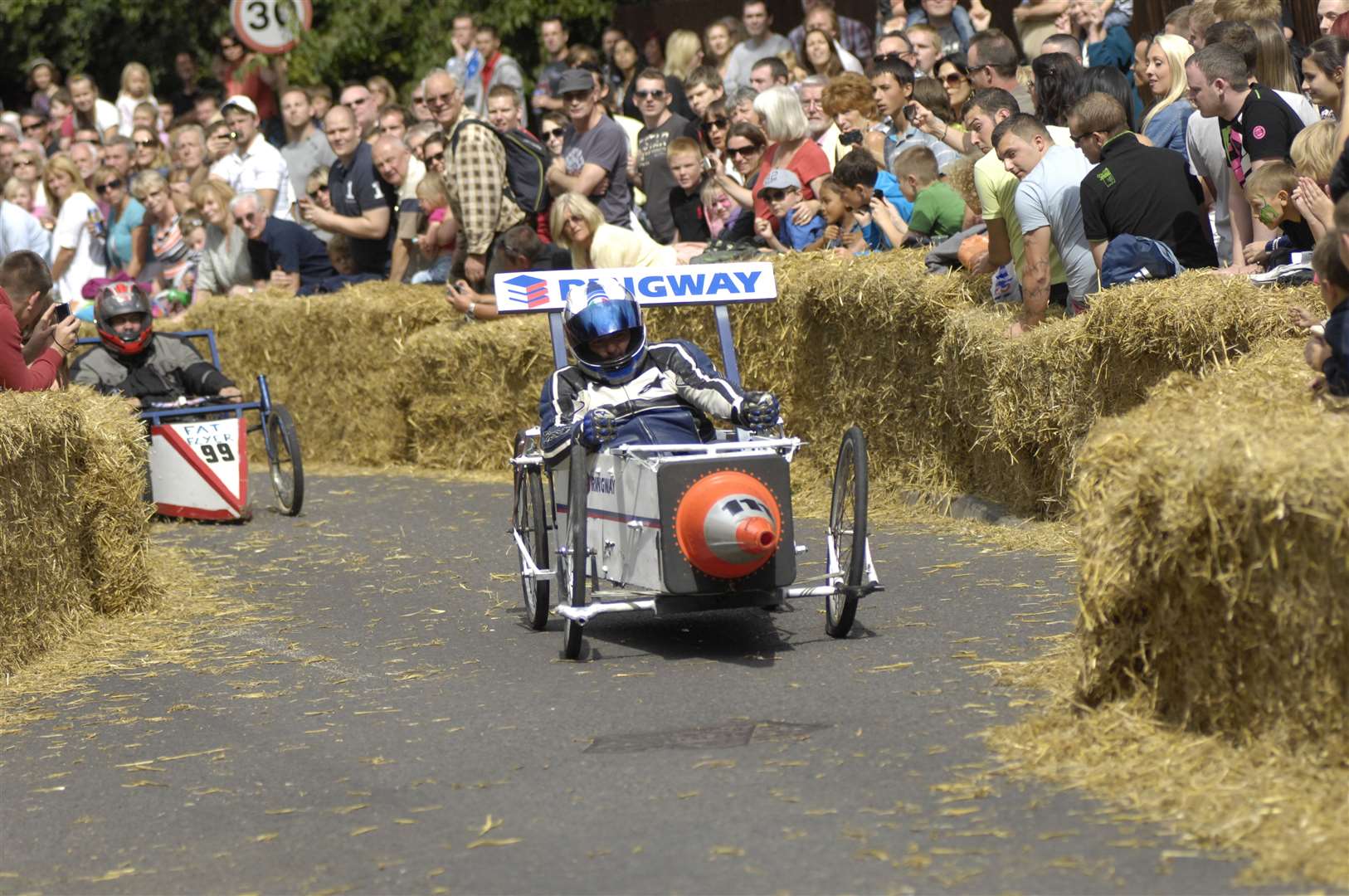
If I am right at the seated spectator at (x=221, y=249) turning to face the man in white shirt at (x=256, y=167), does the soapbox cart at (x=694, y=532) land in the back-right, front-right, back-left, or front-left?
back-right

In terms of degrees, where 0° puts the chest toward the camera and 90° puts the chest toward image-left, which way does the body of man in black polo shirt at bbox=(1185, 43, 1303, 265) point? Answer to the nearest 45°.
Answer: approximately 90°

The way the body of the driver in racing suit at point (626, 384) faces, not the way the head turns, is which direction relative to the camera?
toward the camera

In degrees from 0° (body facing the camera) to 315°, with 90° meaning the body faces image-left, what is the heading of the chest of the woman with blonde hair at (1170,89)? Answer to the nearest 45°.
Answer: approximately 90°

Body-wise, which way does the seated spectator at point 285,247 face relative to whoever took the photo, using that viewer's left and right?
facing the viewer and to the left of the viewer

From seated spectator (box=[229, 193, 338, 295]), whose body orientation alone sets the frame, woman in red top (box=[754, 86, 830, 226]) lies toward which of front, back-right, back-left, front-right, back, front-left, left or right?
left

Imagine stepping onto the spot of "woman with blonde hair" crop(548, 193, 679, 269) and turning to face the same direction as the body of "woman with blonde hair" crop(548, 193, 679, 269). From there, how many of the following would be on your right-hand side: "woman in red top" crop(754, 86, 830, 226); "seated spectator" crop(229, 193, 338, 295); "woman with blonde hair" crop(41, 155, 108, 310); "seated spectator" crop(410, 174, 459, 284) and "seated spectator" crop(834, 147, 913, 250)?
3

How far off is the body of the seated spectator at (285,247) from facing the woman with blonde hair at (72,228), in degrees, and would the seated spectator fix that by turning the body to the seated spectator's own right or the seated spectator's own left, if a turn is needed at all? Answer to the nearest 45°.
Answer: approximately 90° to the seated spectator's own right

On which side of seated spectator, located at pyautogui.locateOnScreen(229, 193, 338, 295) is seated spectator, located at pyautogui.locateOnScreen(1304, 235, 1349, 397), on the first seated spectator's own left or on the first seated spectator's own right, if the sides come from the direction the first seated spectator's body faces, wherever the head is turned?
on the first seated spectator's own left

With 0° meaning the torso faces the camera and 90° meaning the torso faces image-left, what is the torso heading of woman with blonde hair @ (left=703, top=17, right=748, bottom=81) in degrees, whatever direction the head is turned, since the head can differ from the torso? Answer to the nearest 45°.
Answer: approximately 45°

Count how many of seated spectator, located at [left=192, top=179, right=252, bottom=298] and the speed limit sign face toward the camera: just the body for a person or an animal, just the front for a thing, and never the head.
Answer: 2

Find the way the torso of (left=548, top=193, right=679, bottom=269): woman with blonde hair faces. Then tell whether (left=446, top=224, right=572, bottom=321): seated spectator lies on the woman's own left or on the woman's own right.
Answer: on the woman's own right

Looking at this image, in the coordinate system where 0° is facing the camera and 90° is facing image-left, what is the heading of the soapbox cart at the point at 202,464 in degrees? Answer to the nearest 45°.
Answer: approximately 315°

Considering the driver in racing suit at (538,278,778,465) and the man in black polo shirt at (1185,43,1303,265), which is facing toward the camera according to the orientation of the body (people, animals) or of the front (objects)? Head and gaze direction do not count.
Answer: the driver in racing suit

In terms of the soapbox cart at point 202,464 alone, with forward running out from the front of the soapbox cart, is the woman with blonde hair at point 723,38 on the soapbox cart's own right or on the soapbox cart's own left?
on the soapbox cart's own left
